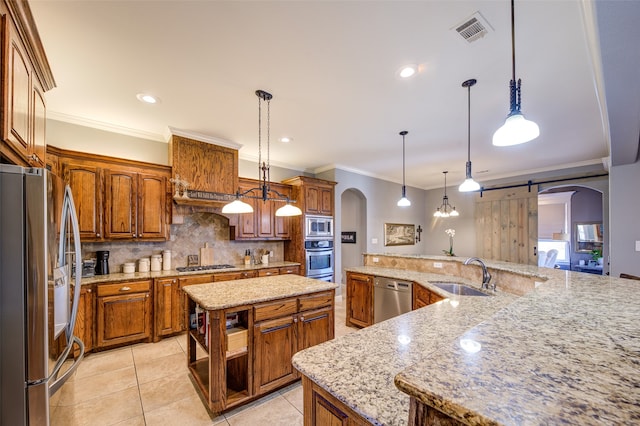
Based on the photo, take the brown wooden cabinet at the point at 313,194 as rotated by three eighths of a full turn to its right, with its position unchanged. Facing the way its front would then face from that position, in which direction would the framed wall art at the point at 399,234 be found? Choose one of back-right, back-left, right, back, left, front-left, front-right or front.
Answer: back-right

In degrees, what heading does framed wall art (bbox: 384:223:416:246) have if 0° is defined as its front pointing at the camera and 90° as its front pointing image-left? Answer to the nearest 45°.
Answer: approximately 315°

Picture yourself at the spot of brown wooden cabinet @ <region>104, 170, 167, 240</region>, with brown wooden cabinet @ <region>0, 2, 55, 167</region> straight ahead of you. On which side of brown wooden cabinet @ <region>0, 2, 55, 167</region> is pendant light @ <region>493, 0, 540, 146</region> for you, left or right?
left

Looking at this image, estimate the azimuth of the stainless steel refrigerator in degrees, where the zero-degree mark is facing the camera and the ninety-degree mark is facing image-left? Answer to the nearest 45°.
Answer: approximately 270°

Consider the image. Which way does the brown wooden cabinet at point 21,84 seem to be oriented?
to the viewer's right

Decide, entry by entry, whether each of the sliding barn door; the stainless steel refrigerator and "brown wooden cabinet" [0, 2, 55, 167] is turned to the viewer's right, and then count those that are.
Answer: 2

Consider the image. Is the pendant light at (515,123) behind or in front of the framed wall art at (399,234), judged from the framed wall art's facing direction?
in front
